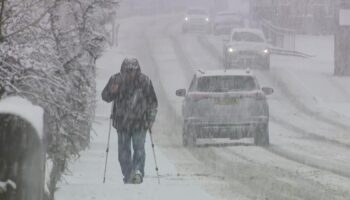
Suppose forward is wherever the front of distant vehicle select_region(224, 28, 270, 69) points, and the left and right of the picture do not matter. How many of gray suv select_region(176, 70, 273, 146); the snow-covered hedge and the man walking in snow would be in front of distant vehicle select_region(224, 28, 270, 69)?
3

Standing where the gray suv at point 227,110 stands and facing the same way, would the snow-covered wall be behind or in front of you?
behind

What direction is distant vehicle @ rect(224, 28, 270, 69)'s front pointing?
toward the camera

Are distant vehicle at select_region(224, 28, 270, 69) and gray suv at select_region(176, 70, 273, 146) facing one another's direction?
yes

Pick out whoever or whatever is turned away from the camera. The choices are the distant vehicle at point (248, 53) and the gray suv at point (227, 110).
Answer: the gray suv

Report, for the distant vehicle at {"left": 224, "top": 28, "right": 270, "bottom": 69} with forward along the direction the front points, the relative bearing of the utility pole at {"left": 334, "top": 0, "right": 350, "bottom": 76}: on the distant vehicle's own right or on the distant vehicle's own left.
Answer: on the distant vehicle's own left

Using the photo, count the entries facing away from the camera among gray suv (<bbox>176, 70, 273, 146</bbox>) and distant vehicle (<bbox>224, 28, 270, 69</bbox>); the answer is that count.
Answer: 1

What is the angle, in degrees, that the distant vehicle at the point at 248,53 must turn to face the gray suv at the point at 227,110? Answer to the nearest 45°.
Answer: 0° — it already faces it

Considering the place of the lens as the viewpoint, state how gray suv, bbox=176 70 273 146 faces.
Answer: facing away from the viewer

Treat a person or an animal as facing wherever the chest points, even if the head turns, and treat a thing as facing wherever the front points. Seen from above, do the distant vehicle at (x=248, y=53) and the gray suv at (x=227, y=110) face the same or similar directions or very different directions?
very different directions

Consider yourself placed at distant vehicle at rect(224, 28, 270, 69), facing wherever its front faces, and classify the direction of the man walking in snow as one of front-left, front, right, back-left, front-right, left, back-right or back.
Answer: front

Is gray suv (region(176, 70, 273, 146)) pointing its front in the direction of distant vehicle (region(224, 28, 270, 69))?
yes
